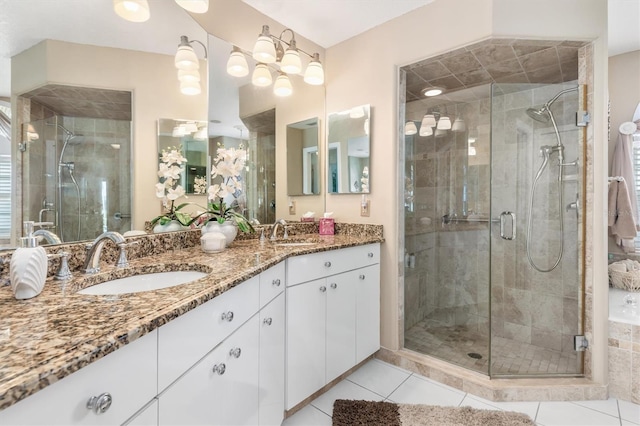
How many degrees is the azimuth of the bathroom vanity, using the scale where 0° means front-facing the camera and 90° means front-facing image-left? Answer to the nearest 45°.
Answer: approximately 315°

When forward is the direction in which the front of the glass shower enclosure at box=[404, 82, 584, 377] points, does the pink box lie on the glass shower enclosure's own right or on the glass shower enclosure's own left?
on the glass shower enclosure's own right

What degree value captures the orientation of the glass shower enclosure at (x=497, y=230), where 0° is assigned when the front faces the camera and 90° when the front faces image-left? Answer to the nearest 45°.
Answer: approximately 0°

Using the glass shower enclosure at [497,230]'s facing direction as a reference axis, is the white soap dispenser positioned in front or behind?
in front

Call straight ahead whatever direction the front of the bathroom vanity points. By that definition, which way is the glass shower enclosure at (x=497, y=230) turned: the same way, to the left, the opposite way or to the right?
to the right

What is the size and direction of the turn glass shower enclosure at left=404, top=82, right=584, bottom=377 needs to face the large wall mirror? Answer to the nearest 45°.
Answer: approximately 45° to its right

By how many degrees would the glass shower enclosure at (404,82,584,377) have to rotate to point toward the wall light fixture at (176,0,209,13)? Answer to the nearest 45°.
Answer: approximately 45° to its right

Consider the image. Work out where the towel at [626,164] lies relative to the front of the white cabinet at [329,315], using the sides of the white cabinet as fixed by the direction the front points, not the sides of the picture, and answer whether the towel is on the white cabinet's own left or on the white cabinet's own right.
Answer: on the white cabinet's own left

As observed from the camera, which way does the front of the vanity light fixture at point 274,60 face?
facing the viewer and to the right of the viewer
